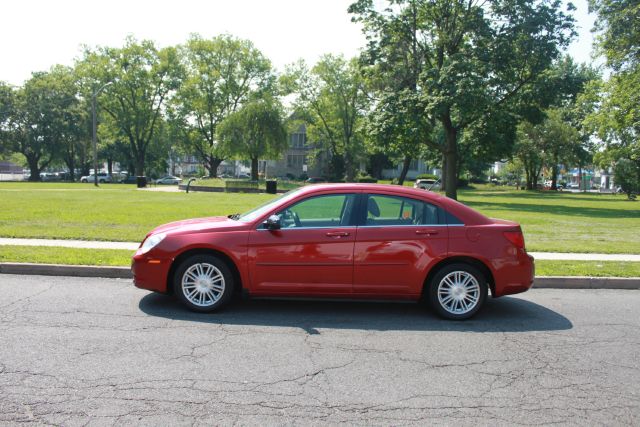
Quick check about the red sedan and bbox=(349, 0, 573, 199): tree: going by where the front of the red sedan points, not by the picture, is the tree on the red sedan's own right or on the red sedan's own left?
on the red sedan's own right

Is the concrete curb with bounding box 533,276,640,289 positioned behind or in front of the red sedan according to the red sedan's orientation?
behind

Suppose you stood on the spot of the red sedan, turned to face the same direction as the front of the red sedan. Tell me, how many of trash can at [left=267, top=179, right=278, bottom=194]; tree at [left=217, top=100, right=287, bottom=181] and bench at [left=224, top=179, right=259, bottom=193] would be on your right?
3

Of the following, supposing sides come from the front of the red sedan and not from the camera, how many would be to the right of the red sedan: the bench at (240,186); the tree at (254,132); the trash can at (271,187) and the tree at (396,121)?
4

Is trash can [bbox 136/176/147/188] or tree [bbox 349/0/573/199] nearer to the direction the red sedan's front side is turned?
the trash can

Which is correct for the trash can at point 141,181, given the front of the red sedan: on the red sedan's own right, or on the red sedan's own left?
on the red sedan's own right

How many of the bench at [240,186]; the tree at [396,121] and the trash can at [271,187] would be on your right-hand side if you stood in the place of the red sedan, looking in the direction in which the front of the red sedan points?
3

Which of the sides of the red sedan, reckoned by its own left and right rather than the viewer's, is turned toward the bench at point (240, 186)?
right

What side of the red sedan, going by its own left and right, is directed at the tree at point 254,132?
right

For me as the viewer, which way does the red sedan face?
facing to the left of the viewer

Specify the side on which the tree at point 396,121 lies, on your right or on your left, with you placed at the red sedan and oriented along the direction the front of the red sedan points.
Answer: on your right
